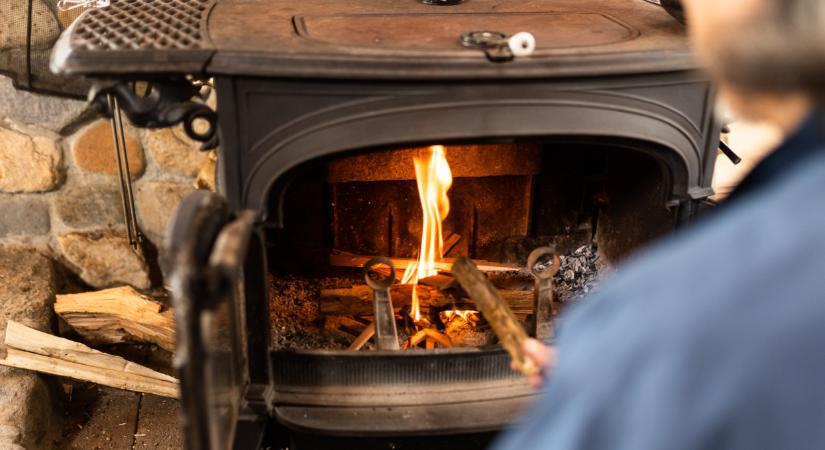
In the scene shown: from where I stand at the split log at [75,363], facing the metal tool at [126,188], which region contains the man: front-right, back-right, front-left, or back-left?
back-right

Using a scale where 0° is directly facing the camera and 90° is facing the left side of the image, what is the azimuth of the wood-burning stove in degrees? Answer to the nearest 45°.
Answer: approximately 0°

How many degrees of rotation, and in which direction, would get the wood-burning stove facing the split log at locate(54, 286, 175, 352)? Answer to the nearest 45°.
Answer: approximately 135° to its right

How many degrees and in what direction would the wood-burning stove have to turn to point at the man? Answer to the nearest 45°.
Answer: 0° — it already faces them

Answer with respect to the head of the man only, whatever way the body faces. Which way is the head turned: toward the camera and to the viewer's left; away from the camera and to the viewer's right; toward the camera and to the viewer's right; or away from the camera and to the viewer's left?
away from the camera and to the viewer's left
